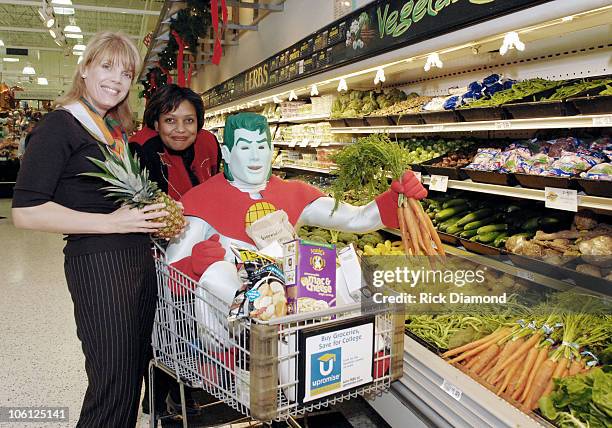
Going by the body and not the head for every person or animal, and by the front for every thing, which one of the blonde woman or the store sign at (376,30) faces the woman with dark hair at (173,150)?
the store sign

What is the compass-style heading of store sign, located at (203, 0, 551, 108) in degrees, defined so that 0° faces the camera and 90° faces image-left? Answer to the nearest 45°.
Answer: approximately 45°

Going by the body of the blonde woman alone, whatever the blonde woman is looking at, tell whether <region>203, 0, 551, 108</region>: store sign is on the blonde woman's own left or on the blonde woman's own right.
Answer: on the blonde woman's own left

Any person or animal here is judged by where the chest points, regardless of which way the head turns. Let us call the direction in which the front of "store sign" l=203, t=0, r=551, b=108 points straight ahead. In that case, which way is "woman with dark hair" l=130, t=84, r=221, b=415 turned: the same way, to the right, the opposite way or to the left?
to the left

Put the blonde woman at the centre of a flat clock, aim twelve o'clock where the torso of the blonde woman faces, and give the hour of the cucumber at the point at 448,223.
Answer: The cucumber is roughly at 10 o'clock from the blonde woman.

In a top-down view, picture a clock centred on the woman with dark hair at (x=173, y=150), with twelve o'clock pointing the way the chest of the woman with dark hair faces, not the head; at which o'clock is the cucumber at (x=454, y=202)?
The cucumber is roughly at 9 o'clock from the woman with dark hair.

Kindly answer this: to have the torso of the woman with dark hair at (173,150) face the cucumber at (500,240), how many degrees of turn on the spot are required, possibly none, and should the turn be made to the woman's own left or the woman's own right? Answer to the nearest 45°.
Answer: approximately 90° to the woman's own left

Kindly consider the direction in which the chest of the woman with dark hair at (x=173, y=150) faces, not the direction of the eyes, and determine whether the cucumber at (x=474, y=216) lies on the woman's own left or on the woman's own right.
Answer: on the woman's own left
